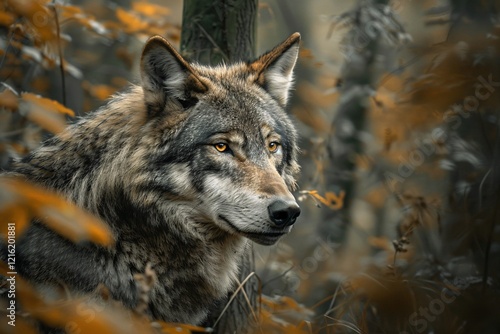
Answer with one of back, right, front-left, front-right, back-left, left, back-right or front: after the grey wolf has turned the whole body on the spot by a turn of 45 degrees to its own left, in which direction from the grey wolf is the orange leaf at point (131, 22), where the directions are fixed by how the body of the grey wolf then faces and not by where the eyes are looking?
left

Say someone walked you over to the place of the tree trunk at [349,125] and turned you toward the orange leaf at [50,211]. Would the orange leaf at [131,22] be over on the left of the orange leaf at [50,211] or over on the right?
right

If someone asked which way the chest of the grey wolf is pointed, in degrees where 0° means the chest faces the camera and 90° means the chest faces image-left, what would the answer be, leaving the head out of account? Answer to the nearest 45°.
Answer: approximately 315°

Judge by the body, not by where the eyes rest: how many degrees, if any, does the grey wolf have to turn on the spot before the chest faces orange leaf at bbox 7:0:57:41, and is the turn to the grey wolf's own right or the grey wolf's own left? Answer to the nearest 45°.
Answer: approximately 180°

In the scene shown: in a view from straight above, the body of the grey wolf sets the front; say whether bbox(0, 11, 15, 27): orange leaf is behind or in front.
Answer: behind

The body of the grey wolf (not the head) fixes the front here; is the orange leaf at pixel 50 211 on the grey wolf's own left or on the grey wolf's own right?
on the grey wolf's own right

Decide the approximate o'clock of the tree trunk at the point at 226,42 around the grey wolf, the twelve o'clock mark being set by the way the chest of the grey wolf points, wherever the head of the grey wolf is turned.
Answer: The tree trunk is roughly at 8 o'clock from the grey wolf.
